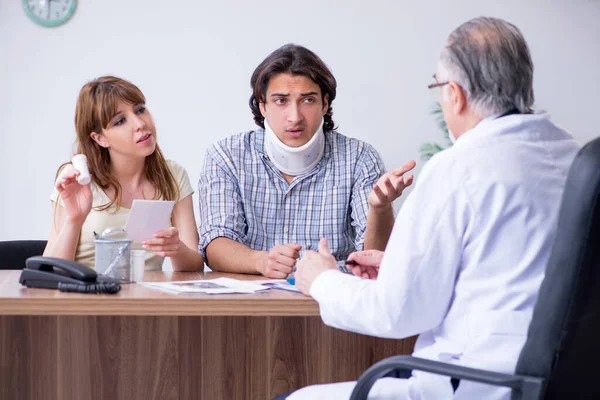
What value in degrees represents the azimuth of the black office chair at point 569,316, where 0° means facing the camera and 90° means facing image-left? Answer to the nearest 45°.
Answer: approximately 135°

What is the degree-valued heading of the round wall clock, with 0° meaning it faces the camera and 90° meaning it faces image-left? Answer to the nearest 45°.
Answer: approximately 0°

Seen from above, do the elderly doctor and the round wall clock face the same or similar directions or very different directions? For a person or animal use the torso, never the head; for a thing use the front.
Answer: very different directions

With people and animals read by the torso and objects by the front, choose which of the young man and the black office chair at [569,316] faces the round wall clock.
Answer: the black office chair

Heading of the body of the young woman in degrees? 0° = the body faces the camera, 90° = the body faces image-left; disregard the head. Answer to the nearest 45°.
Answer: approximately 315°

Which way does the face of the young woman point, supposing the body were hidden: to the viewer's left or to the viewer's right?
to the viewer's right
